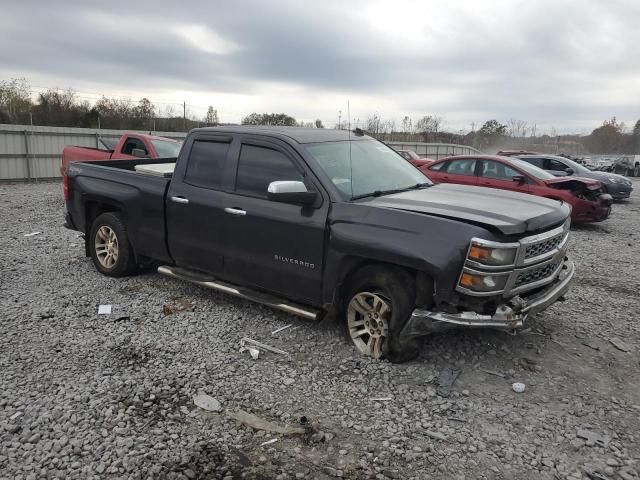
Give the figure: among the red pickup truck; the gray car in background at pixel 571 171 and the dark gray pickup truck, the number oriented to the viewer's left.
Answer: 0

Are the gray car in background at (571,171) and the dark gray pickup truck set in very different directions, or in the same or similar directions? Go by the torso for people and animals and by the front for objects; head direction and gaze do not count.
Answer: same or similar directions

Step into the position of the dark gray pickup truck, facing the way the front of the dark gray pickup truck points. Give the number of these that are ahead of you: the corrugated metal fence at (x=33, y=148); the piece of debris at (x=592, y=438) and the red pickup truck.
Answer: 1

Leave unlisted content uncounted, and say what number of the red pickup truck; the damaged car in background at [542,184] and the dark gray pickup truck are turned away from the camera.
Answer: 0

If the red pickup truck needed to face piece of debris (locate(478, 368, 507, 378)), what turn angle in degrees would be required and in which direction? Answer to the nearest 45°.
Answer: approximately 45° to its right

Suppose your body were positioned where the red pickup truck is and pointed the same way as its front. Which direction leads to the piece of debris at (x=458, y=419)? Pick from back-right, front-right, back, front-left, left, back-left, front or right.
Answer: front-right

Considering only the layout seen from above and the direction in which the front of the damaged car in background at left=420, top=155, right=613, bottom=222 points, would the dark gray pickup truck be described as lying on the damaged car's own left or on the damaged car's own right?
on the damaged car's own right

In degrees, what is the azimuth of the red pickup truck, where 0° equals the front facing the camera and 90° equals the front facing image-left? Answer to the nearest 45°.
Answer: approximately 315°

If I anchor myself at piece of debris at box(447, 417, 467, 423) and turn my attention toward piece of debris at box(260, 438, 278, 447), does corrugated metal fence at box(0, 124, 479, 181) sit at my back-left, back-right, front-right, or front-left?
front-right

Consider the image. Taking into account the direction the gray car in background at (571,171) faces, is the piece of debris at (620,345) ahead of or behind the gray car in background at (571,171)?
ahead

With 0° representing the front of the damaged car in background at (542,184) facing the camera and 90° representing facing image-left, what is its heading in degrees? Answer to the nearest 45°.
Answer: approximately 315°

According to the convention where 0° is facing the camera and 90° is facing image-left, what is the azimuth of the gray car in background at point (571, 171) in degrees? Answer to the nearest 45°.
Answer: approximately 315°

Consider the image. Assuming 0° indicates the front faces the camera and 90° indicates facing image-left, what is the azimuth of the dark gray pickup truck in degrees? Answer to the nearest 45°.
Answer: approximately 315°
